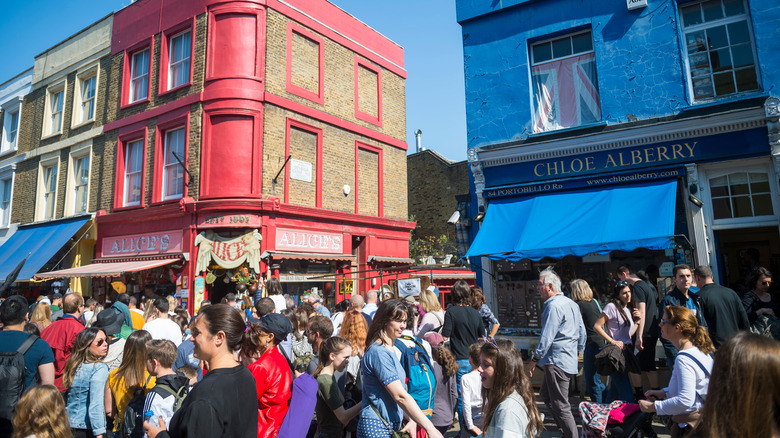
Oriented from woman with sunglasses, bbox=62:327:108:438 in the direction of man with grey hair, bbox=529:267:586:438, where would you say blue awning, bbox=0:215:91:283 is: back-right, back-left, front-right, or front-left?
back-left

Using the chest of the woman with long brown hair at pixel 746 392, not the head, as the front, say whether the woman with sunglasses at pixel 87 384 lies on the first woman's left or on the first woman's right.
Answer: on the first woman's left

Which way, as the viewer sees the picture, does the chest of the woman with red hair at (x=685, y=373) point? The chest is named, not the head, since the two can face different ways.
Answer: to the viewer's left

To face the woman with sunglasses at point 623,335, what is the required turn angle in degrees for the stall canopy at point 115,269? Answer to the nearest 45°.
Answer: approximately 90° to its left

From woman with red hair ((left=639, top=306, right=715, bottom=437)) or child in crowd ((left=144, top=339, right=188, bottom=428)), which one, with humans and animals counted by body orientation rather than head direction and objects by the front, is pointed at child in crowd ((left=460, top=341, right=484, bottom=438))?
the woman with red hair

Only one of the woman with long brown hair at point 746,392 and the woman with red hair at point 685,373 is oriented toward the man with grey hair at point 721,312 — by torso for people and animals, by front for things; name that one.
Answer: the woman with long brown hair at point 746,392

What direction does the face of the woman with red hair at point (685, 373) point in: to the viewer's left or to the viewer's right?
to the viewer's left

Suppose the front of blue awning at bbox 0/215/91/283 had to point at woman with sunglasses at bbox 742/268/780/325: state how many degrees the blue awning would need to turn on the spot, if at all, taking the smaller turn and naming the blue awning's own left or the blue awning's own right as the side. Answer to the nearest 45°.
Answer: approximately 45° to the blue awning's own left

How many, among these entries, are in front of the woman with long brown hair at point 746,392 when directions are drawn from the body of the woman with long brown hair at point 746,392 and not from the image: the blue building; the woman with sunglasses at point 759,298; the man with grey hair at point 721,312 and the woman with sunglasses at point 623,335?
4

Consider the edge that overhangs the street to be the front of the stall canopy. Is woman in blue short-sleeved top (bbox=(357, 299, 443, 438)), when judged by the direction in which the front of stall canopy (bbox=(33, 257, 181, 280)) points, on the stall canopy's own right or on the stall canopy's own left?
on the stall canopy's own left
